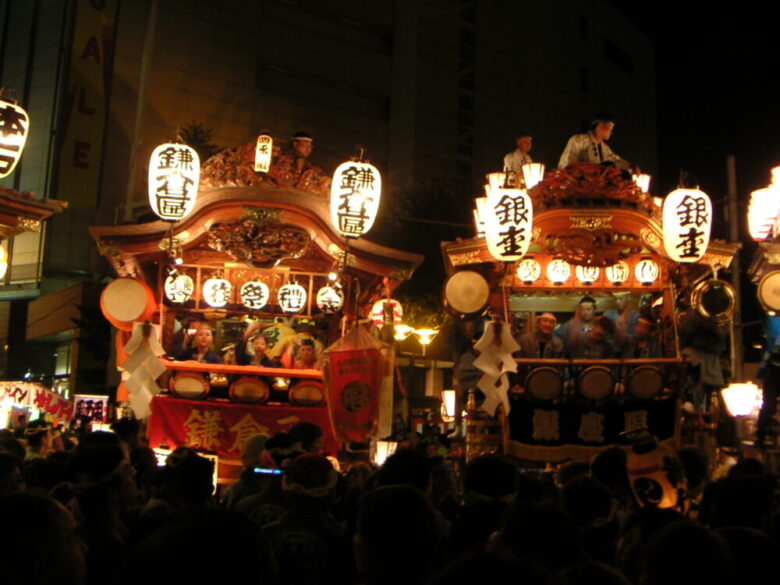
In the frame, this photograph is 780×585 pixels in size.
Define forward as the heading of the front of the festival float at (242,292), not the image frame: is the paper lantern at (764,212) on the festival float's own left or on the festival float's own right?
on the festival float's own left

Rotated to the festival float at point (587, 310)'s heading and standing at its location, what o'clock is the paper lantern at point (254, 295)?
The paper lantern is roughly at 3 o'clock from the festival float.

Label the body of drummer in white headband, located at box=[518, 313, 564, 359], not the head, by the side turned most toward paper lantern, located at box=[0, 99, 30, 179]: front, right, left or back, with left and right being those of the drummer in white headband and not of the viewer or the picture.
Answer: right

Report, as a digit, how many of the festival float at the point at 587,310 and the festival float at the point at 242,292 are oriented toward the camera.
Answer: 2

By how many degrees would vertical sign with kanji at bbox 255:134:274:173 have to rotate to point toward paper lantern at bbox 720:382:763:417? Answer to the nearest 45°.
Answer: approximately 90° to its left

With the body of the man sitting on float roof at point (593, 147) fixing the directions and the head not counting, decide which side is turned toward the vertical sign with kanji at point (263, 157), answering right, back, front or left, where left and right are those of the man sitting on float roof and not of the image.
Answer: right

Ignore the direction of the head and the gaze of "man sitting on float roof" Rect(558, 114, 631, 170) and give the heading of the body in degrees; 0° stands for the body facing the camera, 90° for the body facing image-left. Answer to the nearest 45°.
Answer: approximately 315°

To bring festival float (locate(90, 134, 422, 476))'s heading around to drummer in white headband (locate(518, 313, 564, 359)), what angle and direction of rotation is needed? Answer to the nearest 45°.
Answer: approximately 90° to its left
